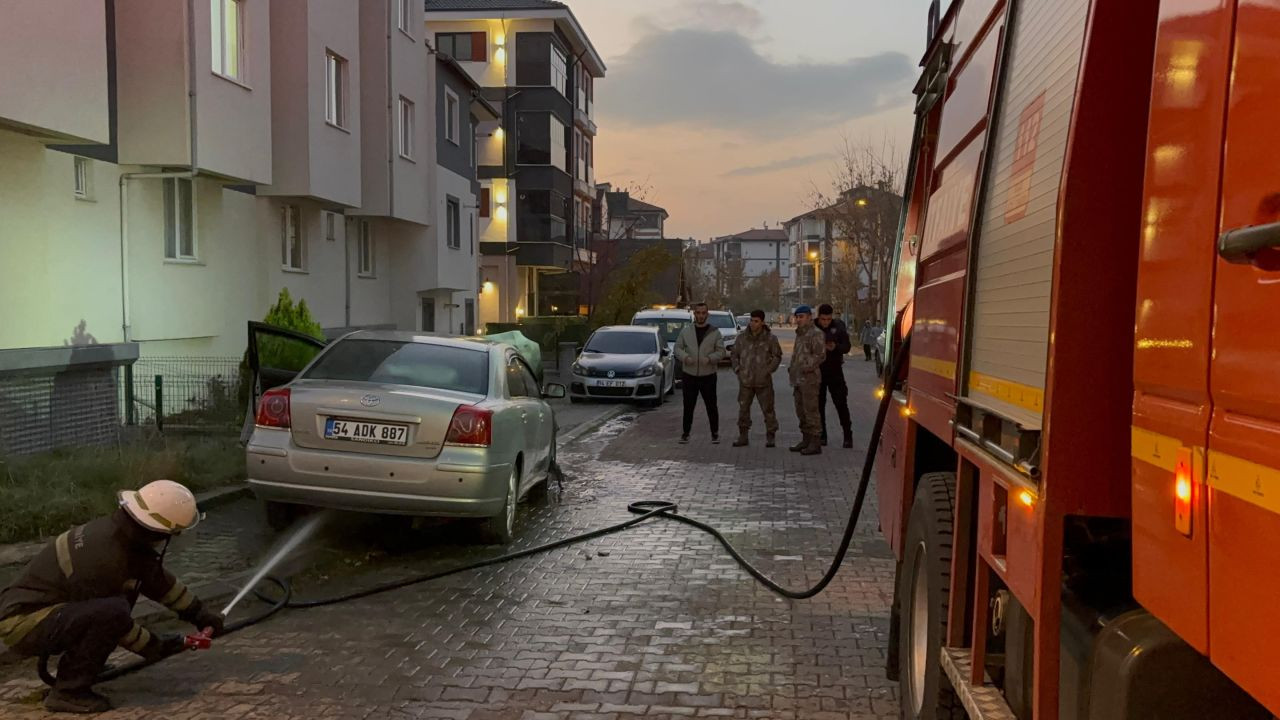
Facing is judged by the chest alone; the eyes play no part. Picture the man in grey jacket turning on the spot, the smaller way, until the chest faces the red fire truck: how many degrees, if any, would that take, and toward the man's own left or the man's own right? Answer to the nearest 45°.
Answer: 0° — they already face it

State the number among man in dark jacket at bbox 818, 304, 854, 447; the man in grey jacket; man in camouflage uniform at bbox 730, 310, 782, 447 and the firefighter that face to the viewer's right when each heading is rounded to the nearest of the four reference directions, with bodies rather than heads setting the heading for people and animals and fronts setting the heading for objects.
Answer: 1

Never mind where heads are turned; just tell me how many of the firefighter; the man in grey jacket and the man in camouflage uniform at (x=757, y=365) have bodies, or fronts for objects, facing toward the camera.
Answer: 2

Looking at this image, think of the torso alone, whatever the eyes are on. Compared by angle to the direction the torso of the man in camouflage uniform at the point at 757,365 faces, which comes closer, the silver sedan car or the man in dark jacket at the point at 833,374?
the silver sedan car

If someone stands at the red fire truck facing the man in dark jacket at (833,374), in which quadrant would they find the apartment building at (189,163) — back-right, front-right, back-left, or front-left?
front-left

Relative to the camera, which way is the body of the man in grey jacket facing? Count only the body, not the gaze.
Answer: toward the camera

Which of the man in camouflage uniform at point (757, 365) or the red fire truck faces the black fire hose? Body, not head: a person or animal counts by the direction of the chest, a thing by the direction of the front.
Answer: the man in camouflage uniform

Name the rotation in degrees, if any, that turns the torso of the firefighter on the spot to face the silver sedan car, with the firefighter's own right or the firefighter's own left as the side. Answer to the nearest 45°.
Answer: approximately 45° to the firefighter's own left

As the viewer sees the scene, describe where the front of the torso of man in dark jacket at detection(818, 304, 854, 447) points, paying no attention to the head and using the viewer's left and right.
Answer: facing the viewer and to the left of the viewer

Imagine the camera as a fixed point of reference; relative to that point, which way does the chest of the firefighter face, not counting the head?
to the viewer's right

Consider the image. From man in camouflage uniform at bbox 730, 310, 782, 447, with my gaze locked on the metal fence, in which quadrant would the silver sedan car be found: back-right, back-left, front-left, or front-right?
front-left

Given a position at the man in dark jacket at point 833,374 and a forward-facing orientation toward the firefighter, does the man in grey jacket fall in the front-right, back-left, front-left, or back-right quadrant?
front-right

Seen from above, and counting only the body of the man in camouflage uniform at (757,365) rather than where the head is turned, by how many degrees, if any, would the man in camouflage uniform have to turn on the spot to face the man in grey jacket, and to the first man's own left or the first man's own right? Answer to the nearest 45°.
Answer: approximately 90° to the first man's own right

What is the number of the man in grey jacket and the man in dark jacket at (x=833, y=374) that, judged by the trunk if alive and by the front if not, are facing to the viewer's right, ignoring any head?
0

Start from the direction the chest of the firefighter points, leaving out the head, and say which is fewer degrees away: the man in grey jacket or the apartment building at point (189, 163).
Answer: the man in grey jacket
